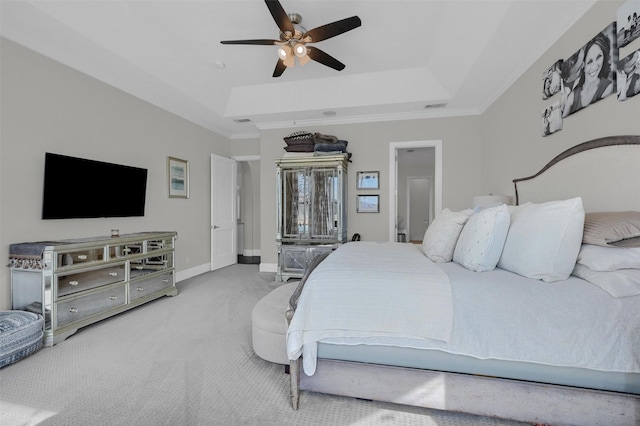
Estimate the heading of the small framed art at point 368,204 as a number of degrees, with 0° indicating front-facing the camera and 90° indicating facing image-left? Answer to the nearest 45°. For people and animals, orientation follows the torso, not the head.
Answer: approximately 0°

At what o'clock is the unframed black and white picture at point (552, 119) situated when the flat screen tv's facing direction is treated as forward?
The unframed black and white picture is roughly at 12 o'clock from the flat screen tv.

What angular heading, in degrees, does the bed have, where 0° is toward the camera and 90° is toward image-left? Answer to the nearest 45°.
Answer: approximately 90°

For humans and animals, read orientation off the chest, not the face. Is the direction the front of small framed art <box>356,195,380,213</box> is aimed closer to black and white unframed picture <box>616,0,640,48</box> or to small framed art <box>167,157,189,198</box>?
the black and white unframed picture

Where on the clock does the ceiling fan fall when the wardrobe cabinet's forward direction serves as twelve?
The ceiling fan is roughly at 12 o'clock from the wardrobe cabinet.

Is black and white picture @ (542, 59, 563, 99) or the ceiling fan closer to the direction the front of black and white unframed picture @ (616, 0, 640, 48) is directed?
the ceiling fan

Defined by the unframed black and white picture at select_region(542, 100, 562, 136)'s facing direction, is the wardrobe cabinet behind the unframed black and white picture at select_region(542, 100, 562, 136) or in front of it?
in front

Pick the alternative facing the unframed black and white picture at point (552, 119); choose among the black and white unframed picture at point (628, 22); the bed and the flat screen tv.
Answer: the flat screen tv

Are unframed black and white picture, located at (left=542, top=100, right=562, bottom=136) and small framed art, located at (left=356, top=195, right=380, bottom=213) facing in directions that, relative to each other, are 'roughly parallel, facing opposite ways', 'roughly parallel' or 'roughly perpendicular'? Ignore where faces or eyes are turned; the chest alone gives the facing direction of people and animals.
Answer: roughly perpendicular

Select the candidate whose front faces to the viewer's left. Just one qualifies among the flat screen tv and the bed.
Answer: the bed

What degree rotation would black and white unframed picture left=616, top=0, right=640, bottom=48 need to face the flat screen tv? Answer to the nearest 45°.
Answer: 0° — it already faces it

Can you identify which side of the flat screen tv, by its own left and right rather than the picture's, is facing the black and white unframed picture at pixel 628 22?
front

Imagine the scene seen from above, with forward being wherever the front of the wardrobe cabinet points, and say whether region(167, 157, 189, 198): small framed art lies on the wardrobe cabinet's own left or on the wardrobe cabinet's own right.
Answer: on the wardrobe cabinet's own right

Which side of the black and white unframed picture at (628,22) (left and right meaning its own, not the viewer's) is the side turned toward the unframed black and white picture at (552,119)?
right

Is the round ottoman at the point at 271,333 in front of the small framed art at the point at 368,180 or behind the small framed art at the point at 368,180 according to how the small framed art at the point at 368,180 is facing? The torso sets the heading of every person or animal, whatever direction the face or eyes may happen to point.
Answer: in front

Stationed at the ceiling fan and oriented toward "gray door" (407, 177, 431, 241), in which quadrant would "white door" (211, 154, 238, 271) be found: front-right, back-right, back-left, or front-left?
front-left

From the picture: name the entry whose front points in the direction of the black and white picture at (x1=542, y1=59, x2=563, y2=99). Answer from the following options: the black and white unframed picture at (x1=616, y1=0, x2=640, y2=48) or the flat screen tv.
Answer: the flat screen tv

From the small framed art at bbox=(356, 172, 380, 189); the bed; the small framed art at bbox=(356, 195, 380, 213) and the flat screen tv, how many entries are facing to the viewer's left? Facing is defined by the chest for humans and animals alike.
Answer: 1

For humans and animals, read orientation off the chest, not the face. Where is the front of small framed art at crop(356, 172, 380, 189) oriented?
toward the camera

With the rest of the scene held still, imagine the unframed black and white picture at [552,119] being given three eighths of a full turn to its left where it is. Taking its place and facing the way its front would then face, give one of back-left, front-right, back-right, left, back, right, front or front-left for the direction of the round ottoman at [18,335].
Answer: back-right

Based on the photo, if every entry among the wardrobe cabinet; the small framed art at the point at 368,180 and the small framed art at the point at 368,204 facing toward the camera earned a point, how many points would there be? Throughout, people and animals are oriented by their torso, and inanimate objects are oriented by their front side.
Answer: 3

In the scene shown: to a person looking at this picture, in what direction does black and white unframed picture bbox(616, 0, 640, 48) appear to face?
facing the viewer and to the left of the viewer

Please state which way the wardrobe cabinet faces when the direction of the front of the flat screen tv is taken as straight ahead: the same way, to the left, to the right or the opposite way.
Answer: to the right
